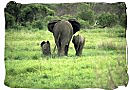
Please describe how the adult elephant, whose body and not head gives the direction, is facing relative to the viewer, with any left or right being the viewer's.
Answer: facing away from the viewer

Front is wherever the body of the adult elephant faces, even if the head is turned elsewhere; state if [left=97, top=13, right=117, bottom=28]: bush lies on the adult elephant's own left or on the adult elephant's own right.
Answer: on the adult elephant's own right

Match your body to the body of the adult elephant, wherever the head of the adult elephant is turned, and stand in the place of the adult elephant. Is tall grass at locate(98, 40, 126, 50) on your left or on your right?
on your right

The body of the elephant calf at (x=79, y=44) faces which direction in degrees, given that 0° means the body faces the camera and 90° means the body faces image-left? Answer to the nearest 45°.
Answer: approximately 180°

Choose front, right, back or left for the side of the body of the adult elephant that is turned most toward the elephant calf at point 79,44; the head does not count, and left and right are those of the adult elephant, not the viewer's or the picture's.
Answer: right

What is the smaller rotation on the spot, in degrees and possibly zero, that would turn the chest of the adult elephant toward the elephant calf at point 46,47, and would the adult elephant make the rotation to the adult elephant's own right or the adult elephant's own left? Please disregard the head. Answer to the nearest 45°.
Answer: approximately 90° to the adult elephant's own left

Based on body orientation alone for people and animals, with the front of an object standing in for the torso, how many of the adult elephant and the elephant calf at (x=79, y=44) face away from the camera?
2
